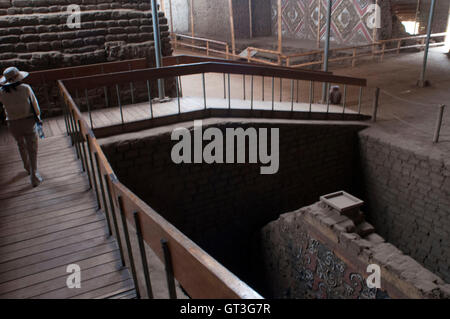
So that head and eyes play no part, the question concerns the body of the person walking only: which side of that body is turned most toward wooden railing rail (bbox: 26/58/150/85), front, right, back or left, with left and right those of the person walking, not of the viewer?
front

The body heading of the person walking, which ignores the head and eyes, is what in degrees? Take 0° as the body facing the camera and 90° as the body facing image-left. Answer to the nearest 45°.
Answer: approximately 180°

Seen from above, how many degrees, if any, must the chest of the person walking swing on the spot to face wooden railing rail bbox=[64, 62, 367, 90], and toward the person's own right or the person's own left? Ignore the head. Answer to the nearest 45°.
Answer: approximately 90° to the person's own right
